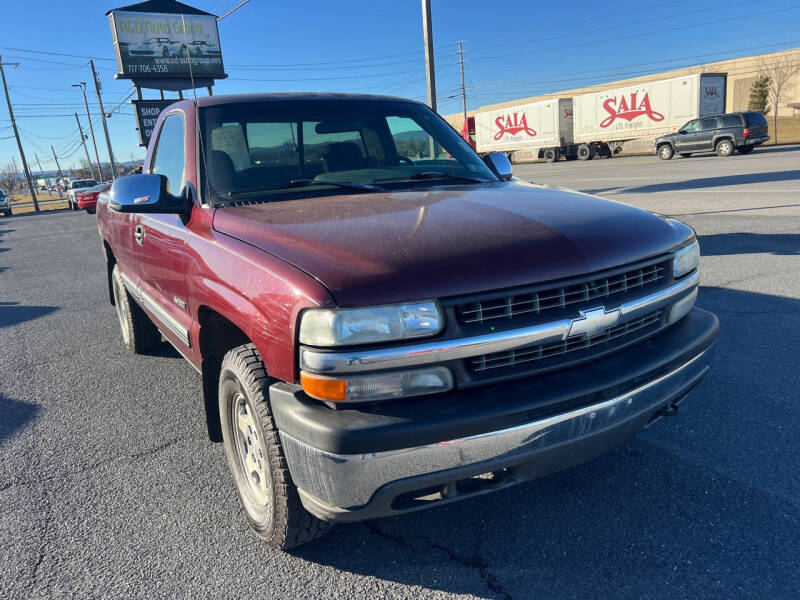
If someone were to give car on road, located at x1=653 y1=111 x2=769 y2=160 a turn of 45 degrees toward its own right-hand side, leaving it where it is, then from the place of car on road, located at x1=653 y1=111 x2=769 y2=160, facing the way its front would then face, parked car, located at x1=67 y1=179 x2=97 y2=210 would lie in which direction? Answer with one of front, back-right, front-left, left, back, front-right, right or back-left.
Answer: left

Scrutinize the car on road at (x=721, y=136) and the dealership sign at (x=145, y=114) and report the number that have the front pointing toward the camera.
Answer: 1

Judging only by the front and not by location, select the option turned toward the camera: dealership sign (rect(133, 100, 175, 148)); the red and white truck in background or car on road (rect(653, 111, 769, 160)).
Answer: the dealership sign

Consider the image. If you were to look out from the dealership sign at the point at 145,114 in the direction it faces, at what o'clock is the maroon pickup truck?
The maroon pickup truck is roughly at 12 o'clock from the dealership sign.

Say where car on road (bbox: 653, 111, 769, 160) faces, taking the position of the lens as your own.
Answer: facing away from the viewer and to the left of the viewer

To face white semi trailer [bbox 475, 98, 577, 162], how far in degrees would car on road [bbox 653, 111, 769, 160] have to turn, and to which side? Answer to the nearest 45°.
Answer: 0° — it already faces it

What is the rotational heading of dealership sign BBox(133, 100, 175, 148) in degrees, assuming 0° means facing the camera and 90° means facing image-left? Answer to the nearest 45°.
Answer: approximately 0°

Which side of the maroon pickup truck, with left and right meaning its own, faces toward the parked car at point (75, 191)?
back

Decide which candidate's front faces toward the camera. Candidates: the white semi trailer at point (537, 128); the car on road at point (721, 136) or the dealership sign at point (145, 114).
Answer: the dealership sign

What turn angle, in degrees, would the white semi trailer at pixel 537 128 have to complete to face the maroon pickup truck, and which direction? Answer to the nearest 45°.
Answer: approximately 135° to its left

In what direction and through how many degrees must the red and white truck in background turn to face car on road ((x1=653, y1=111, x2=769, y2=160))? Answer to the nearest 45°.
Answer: approximately 180°

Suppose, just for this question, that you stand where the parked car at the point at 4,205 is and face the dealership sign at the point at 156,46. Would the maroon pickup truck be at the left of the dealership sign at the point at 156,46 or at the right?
right

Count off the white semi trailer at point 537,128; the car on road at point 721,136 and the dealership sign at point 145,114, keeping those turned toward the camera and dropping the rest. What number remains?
1

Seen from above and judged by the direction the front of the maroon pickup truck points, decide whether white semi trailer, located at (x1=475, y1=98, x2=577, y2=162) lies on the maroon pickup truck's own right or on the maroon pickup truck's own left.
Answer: on the maroon pickup truck's own left

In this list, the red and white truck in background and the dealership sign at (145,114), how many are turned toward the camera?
1
